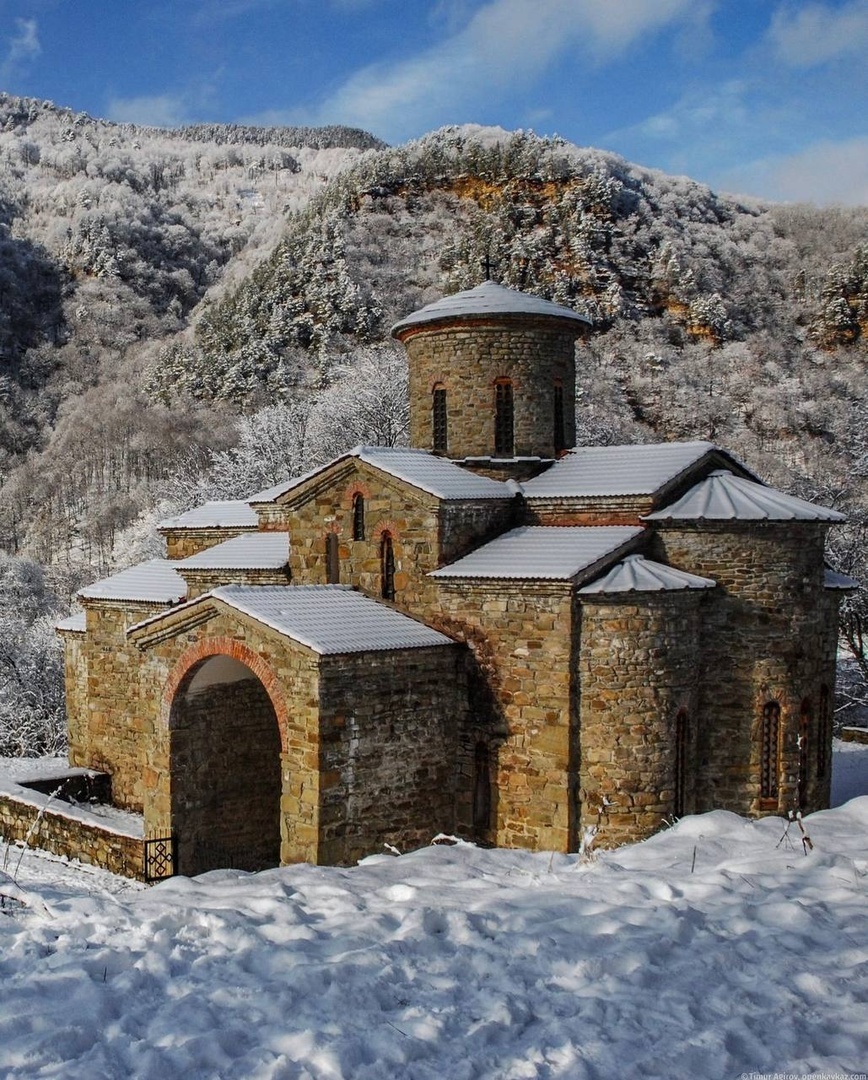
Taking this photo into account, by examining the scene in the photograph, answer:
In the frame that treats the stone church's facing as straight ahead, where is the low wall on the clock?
The low wall is roughly at 2 o'clock from the stone church.

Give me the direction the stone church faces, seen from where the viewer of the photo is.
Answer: facing the viewer and to the left of the viewer
